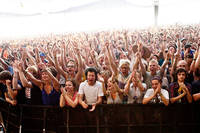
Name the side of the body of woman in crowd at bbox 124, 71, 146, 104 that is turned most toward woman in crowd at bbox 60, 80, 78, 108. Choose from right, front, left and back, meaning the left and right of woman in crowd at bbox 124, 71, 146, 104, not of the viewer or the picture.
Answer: right

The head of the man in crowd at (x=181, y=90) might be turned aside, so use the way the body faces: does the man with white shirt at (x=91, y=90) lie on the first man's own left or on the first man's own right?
on the first man's own right

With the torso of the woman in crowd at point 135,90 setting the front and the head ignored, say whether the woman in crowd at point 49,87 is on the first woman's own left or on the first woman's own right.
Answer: on the first woman's own right

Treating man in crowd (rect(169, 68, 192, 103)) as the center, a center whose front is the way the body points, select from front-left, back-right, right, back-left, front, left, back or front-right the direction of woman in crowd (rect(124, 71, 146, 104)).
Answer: right

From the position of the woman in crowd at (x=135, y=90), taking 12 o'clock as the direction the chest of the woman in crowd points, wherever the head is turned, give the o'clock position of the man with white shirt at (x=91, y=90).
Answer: The man with white shirt is roughly at 3 o'clock from the woman in crowd.

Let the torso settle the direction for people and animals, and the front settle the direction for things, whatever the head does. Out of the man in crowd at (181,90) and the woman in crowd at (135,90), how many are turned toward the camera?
2

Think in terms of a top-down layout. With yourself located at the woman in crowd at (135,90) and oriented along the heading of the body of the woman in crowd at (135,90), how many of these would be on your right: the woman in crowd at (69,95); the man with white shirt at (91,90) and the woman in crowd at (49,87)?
3

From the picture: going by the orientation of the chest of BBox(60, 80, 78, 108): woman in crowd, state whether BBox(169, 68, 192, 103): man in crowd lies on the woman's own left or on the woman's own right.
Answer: on the woman's own left
